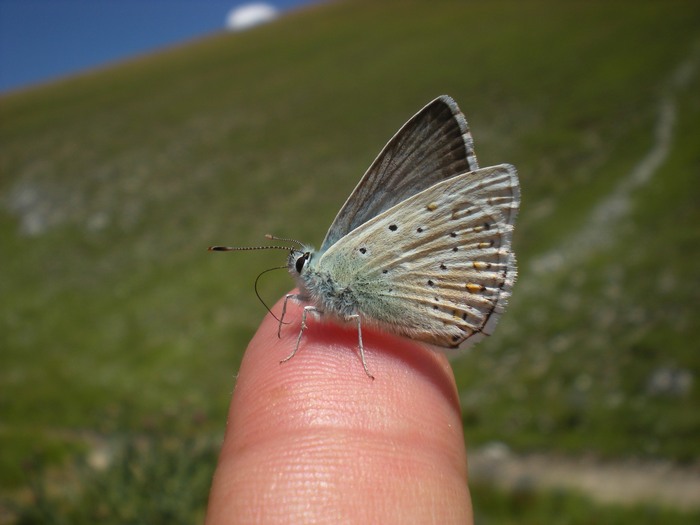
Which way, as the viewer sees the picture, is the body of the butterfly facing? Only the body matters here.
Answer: to the viewer's left
